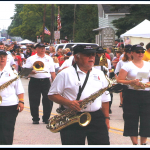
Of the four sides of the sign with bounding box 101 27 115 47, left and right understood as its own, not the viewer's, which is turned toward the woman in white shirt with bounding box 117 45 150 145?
front

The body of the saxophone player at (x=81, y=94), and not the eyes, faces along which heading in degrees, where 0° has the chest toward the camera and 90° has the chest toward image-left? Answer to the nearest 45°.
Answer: approximately 315°

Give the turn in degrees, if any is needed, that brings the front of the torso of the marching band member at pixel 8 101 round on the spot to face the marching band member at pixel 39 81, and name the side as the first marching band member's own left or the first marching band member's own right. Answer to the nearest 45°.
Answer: approximately 180°

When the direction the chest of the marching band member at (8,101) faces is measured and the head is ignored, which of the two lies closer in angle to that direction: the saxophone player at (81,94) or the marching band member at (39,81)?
the saxophone player

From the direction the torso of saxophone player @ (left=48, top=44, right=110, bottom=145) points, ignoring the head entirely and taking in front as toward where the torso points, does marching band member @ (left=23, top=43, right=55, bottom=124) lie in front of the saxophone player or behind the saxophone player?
behind

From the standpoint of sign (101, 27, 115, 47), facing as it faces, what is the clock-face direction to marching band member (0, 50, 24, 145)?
The marching band member is roughly at 12 o'clock from the sign.
